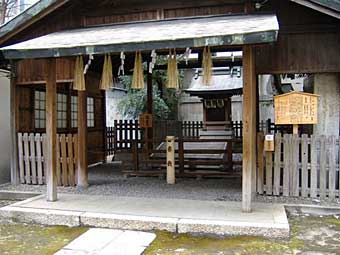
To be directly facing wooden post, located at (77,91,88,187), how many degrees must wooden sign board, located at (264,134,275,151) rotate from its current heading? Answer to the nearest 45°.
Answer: approximately 90° to its right

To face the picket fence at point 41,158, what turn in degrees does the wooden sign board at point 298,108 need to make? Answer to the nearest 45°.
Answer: approximately 90° to its right

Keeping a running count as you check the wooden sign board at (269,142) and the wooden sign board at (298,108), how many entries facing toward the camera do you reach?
2

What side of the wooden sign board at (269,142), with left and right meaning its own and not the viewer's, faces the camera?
front

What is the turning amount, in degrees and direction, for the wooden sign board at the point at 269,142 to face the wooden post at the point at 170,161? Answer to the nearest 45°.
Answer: approximately 135° to its right

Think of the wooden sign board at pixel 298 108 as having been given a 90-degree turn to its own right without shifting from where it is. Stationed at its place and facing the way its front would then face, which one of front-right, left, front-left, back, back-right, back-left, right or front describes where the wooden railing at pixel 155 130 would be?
front-right

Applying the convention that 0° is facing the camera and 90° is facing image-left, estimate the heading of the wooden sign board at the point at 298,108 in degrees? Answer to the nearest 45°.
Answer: approximately 0°

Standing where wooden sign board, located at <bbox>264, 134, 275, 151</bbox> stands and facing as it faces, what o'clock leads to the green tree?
The green tree is roughly at 5 o'clock from the wooden sign board.

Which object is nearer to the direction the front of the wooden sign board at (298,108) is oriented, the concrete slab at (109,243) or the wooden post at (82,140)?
the concrete slab

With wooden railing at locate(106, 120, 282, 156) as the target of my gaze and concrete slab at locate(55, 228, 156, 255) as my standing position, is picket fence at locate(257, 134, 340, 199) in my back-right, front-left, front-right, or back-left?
front-right

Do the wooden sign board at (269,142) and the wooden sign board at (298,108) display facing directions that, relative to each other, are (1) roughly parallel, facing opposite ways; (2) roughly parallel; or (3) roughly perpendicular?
roughly parallel

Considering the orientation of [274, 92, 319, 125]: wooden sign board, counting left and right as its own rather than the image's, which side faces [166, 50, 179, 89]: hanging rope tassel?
right

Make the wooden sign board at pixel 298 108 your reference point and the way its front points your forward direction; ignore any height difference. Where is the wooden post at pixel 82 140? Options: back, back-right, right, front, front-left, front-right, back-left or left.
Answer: right
